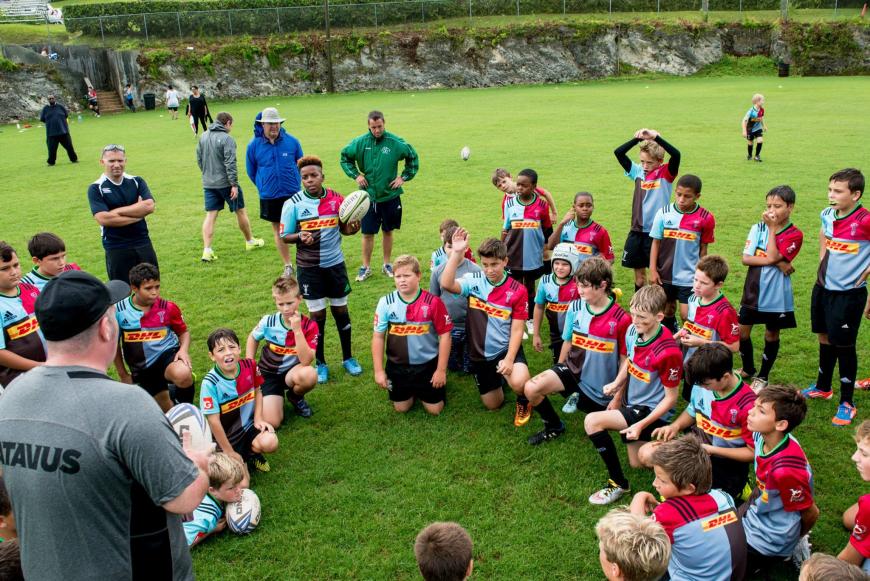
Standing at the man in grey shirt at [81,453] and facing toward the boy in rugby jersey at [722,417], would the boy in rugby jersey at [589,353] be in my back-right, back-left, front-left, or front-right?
front-left

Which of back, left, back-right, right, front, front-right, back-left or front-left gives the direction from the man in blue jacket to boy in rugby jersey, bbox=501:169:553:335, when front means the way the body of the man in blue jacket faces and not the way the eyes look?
front-left

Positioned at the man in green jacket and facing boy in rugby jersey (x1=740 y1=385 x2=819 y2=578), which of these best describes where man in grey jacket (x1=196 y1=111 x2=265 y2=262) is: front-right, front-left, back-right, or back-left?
back-right

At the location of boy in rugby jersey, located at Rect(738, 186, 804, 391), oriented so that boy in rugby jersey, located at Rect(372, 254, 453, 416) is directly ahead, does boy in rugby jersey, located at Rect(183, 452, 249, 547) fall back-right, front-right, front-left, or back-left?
front-left

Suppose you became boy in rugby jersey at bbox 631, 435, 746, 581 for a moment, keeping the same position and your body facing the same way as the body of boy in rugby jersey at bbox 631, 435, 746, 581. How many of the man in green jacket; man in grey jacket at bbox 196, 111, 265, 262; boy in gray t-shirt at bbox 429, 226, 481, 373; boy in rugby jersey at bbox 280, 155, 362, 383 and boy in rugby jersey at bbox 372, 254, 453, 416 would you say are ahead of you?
5

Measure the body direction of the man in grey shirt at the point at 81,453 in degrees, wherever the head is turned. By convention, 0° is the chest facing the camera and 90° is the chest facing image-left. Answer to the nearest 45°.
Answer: approximately 225°

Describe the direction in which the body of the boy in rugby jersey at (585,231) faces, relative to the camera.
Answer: toward the camera

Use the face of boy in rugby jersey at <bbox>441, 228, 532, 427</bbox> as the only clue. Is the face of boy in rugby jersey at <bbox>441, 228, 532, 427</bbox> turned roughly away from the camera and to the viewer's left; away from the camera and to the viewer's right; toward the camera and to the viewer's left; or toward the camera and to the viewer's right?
toward the camera and to the viewer's left

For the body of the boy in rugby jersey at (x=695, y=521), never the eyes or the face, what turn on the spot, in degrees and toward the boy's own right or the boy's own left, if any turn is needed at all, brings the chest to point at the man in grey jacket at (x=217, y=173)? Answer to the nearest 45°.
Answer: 0° — they already face them

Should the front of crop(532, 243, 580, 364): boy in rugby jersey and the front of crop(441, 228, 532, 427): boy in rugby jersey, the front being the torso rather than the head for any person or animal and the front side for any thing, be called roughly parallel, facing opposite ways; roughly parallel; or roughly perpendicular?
roughly parallel

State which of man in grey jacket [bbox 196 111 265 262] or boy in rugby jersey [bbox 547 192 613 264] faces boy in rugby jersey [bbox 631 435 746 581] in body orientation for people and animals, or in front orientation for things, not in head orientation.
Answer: boy in rugby jersey [bbox 547 192 613 264]

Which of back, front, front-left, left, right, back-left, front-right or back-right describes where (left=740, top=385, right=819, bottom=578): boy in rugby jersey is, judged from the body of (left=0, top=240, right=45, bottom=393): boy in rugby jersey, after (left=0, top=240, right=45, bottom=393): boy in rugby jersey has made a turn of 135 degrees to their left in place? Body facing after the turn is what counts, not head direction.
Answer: back-right

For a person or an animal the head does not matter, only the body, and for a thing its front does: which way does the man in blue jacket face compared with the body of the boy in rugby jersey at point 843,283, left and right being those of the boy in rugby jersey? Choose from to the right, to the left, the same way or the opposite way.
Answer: to the left

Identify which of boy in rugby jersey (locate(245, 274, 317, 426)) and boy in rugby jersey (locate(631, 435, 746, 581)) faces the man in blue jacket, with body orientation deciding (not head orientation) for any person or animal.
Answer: boy in rugby jersey (locate(631, 435, 746, 581))

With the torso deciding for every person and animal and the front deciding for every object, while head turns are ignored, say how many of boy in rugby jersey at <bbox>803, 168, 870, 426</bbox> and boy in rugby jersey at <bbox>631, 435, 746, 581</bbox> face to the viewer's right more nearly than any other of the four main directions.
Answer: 0
